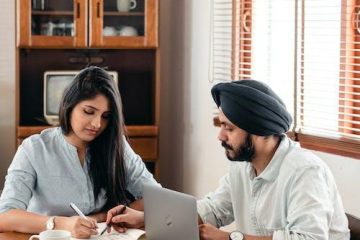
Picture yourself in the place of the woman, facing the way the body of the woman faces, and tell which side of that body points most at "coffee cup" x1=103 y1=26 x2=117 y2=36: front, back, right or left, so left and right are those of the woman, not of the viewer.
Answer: back

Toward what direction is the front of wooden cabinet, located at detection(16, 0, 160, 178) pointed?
toward the camera

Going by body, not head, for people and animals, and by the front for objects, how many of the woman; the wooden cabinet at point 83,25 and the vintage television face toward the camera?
3

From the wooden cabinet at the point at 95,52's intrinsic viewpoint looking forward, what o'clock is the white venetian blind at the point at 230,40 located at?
The white venetian blind is roughly at 10 o'clock from the wooden cabinet.

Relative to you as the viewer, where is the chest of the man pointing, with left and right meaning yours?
facing the viewer and to the left of the viewer

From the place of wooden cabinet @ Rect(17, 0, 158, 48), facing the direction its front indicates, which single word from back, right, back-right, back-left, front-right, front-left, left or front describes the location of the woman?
front

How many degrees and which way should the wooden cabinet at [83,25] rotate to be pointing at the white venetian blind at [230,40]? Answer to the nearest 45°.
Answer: approximately 45° to its left

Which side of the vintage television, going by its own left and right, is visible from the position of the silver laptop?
front

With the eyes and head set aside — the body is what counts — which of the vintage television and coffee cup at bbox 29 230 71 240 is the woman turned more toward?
the coffee cup

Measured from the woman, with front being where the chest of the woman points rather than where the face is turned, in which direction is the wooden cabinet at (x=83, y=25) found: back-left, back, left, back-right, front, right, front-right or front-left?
back

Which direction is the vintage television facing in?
toward the camera

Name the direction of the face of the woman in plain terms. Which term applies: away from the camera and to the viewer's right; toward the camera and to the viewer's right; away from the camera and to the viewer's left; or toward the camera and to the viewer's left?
toward the camera and to the viewer's right
